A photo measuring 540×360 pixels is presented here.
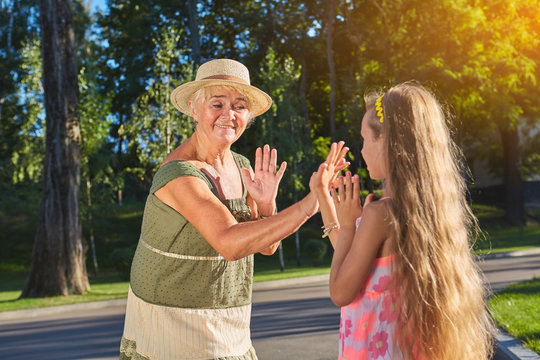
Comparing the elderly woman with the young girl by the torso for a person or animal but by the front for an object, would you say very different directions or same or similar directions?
very different directions

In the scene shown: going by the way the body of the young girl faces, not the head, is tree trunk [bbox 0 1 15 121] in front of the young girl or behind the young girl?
in front

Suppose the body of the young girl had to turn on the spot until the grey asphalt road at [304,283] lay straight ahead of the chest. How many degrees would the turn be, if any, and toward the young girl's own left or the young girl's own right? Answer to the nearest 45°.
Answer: approximately 45° to the young girl's own right

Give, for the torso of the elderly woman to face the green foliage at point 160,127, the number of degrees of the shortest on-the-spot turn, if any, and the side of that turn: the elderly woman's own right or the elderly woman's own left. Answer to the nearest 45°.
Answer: approximately 135° to the elderly woman's own left

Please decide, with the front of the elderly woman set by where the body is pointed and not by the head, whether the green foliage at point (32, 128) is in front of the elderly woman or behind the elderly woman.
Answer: behind

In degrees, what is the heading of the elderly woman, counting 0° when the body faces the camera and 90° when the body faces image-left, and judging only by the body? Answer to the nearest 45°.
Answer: approximately 315°

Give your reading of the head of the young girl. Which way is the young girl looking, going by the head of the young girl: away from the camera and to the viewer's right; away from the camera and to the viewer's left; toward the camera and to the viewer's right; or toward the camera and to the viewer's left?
away from the camera and to the viewer's left

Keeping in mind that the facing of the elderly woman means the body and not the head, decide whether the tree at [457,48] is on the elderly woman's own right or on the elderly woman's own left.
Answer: on the elderly woman's own left

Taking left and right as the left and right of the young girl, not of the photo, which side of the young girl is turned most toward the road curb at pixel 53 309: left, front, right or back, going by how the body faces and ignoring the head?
front

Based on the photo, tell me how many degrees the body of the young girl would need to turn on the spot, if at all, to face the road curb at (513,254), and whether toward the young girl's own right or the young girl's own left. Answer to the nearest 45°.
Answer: approximately 45° to the young girl's own right

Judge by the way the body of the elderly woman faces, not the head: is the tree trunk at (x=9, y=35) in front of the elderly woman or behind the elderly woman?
behind

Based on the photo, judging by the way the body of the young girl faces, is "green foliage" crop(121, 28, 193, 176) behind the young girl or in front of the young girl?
in front

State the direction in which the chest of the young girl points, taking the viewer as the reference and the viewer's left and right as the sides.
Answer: facing away from the viewer and to the left of the viewer

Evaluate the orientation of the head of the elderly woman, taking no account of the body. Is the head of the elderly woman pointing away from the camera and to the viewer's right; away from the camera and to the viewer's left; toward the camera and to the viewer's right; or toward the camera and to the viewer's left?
toward the camera and to the viewer's right
